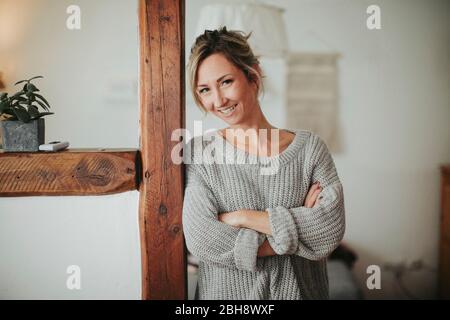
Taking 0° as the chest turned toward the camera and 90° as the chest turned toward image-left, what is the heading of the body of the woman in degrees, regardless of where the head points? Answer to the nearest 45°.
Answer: approximately 0°
